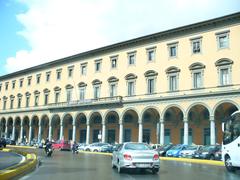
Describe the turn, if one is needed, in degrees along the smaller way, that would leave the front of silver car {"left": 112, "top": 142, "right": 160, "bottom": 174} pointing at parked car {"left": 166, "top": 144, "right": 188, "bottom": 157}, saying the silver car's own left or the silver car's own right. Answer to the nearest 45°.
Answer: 0° — it already faces it

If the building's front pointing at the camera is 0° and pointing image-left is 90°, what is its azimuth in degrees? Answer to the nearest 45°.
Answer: approximately 45°

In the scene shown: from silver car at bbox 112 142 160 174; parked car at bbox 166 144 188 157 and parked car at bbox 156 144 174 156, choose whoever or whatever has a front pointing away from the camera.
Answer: the silver car

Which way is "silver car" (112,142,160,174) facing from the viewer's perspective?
away from the camera
